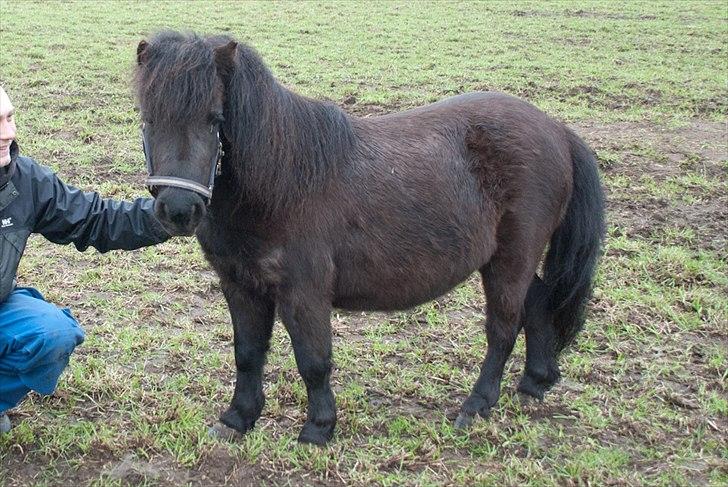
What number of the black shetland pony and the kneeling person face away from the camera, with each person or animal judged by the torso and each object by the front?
0

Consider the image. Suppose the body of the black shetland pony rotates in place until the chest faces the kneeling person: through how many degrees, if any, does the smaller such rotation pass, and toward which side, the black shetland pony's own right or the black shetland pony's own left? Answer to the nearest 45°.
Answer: approximately 45° to the black shetland pony's own right

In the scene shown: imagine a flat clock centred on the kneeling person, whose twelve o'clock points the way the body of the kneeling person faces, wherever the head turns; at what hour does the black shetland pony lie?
The black shetland pony is roughly at 11 o'clock from the kneeling person.

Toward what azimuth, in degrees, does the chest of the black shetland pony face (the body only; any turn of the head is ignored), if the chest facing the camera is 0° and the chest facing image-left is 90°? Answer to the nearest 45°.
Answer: approximately 45°
